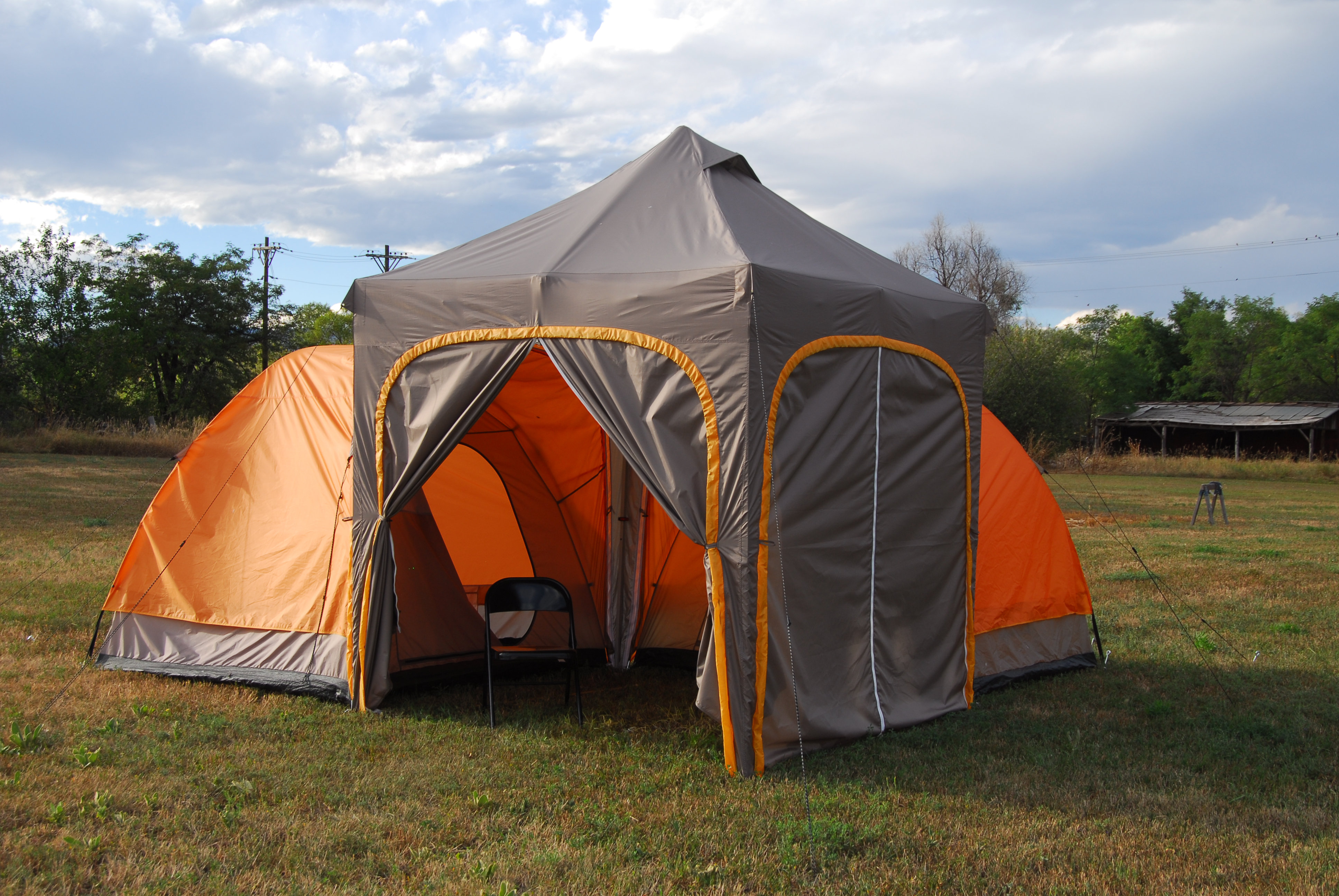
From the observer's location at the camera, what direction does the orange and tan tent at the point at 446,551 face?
facing the viewer

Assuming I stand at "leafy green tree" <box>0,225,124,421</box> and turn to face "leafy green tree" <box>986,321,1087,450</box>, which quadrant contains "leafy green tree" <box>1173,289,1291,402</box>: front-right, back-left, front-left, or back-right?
front-left

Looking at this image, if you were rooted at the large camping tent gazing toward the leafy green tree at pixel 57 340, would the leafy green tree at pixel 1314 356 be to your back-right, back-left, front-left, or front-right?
front-right

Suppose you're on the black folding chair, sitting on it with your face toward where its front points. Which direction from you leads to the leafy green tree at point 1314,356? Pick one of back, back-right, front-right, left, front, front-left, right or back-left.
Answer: back-left

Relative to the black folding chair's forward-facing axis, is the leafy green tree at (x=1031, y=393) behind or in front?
behind

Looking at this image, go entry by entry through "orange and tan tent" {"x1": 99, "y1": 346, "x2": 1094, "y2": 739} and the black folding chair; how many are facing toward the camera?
2

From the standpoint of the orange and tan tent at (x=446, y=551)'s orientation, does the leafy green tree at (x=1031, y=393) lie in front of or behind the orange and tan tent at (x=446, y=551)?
behind

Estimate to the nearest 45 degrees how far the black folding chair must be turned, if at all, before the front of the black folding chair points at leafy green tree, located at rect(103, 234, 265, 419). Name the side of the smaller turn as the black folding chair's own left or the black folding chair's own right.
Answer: approximately 180°
